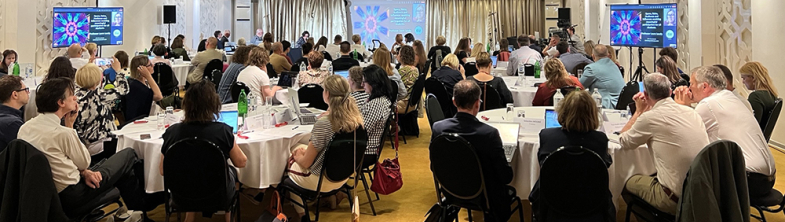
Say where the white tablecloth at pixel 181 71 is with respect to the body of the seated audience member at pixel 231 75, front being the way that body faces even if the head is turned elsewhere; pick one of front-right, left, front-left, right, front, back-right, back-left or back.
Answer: front-left

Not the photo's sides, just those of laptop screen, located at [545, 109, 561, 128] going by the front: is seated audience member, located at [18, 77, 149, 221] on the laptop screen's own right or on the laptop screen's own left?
on the laptop screen's own right

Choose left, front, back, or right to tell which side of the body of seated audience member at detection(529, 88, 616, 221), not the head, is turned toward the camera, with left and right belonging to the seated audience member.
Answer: back

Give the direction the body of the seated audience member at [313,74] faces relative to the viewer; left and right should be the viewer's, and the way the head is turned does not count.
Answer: facing away from the viewer

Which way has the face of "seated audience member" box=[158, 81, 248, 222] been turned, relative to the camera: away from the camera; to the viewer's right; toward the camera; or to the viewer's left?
away from the camera

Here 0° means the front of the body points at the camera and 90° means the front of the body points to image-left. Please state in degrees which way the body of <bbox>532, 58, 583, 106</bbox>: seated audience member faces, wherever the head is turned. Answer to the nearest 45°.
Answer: approximately 135°

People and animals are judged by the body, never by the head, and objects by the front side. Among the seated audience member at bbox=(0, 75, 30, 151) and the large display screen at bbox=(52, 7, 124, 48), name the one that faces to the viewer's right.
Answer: the seated audience member

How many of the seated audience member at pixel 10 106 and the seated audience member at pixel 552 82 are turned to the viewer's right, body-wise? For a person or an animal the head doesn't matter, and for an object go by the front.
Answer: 1

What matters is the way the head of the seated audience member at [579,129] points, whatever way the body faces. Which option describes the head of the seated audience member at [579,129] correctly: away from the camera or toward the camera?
away from the camera

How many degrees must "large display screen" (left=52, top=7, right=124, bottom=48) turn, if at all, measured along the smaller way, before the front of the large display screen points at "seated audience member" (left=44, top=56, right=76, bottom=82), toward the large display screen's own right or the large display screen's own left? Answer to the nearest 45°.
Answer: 0° — it already faces them
